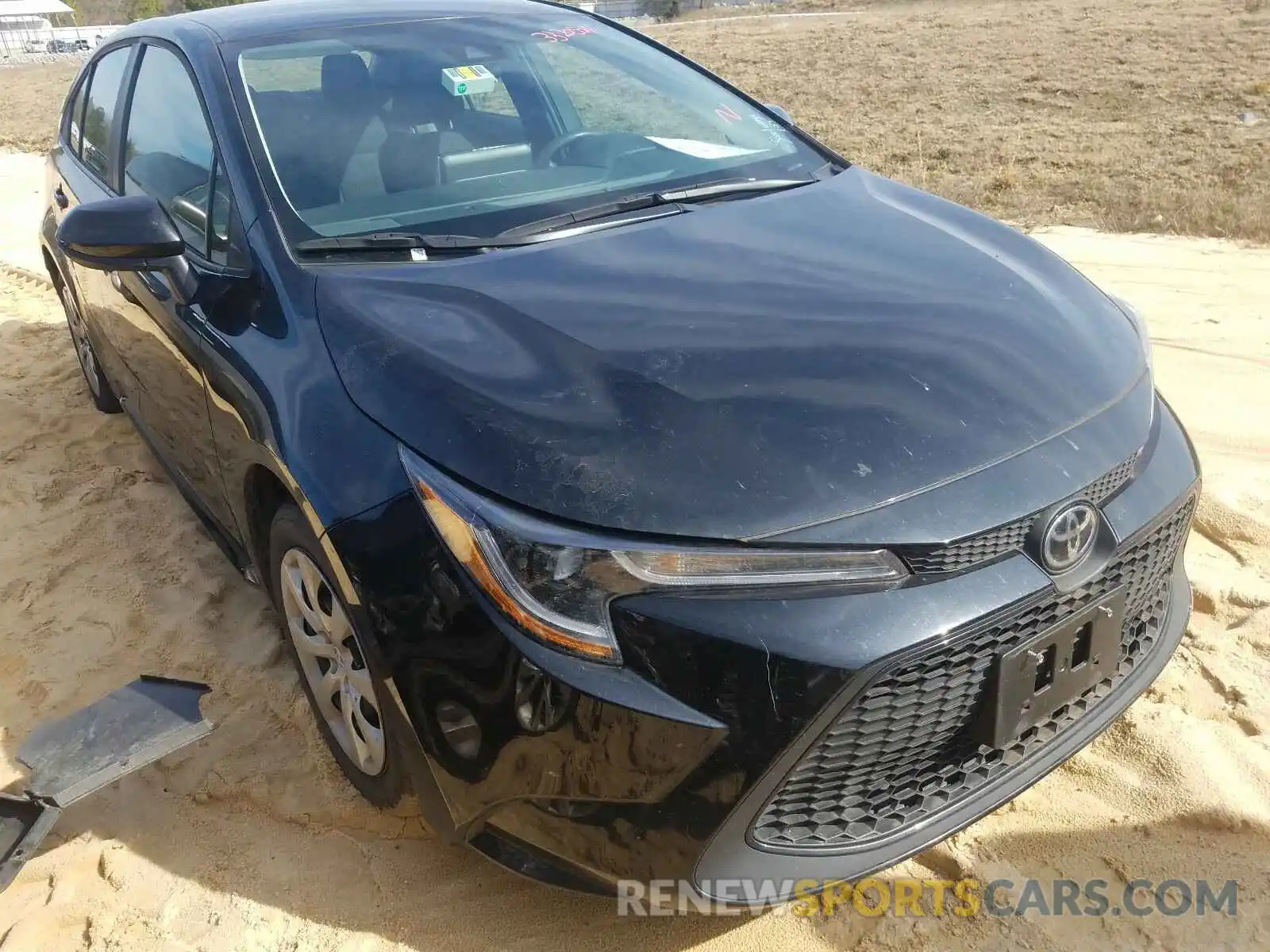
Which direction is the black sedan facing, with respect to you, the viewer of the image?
facing the viewer and to the right of the viewer
